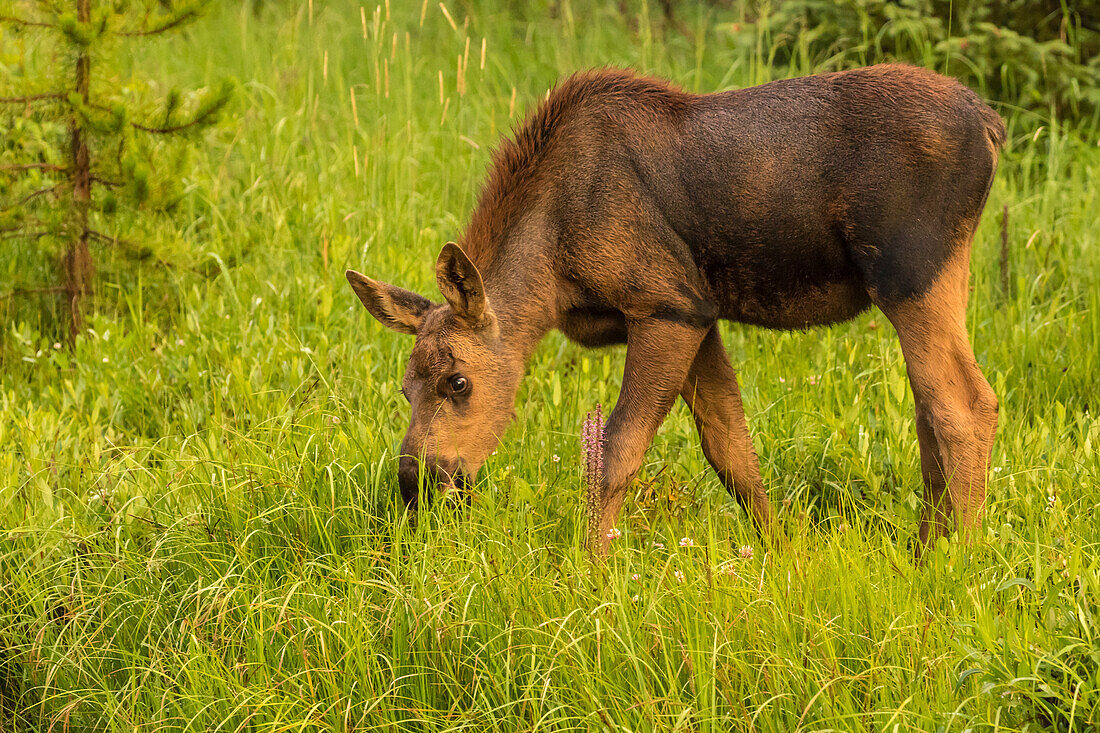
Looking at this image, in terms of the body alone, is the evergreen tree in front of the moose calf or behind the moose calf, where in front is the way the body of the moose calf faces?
in front

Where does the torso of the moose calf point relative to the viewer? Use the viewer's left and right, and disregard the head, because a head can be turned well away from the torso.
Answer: facing to the left of the viewer
